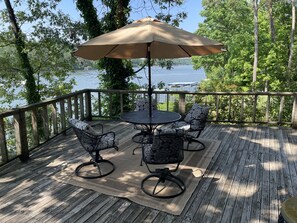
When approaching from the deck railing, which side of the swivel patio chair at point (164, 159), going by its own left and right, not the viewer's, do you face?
front

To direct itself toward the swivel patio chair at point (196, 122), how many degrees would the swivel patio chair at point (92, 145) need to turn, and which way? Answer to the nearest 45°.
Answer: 0° — it already faces it

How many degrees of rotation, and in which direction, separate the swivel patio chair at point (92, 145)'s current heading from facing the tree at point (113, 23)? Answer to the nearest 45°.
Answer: approximately 90° to its left

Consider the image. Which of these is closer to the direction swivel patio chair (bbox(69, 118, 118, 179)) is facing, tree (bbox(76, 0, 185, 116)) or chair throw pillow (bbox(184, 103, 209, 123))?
the chair throw pillow

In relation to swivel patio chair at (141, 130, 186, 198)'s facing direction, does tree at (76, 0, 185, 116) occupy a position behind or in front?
in front

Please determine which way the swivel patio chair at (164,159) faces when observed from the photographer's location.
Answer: facing away from the viewer and to the left of the viewer

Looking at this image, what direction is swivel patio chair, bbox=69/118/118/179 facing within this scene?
to the viewer's right

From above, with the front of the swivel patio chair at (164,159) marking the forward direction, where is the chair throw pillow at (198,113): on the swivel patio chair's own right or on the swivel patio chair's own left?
on the swivel patio chair's own right

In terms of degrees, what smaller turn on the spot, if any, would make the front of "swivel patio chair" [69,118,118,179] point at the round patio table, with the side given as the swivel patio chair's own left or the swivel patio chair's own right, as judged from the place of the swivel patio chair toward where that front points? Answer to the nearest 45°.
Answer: approximately 45° to the swivel patio chair's own left

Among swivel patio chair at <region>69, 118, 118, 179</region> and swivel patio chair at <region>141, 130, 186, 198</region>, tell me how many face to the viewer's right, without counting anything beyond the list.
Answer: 1
